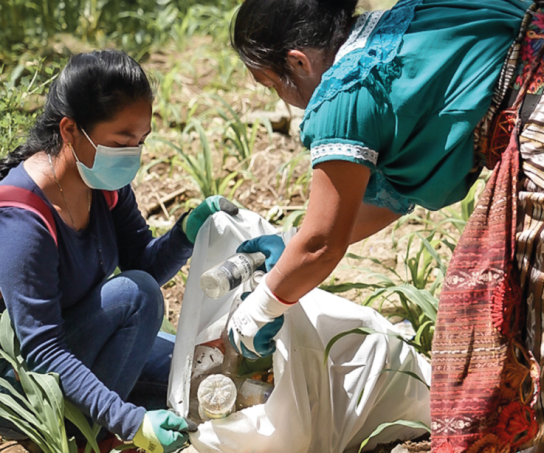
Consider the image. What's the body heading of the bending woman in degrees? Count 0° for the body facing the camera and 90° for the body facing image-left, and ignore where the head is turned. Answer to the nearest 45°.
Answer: approximately 90°

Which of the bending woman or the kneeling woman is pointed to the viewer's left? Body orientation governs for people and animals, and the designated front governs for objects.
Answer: the bending woman

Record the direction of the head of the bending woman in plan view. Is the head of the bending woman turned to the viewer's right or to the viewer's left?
to the viewer's left

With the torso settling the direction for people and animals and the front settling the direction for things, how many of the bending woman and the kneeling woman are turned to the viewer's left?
1

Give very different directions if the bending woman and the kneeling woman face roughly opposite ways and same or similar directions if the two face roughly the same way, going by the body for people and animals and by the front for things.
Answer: very different directions
